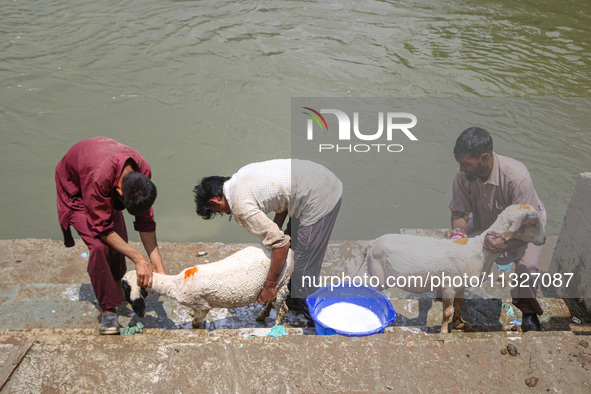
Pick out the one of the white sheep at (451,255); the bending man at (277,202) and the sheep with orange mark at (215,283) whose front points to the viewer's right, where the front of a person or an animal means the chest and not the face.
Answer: the white sheep

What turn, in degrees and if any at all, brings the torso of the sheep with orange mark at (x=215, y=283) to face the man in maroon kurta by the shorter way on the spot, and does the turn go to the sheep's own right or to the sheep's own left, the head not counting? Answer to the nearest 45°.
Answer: approximately 45° to the sheep's own right

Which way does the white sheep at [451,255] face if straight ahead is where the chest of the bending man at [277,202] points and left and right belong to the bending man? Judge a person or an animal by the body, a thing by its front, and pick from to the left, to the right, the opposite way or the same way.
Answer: the opposite way

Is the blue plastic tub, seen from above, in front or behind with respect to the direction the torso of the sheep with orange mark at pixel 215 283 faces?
behind

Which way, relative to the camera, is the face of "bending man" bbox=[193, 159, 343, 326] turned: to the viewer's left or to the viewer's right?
to the viewer's left

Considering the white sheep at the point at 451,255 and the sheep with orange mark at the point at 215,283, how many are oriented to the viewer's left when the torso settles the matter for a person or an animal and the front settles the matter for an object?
1

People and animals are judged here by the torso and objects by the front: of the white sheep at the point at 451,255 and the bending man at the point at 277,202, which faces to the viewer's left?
the bending man

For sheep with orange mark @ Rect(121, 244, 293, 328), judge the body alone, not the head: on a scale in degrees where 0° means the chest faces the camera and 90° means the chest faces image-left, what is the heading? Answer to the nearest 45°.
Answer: approximately 90°

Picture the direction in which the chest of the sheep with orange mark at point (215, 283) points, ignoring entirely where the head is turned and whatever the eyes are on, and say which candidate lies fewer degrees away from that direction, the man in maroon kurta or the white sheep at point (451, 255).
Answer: the man in maroon kurta

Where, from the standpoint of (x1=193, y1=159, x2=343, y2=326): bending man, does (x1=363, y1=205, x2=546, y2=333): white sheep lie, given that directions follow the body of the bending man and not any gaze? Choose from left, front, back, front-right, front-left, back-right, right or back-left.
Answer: back

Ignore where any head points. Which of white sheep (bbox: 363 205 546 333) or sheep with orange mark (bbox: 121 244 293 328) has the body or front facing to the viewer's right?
the white sheep

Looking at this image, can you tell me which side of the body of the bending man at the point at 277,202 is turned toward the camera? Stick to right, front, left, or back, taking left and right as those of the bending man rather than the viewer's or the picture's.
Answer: left

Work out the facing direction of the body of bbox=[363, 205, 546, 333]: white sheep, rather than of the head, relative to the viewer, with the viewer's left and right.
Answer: facing to the right of the viewer
